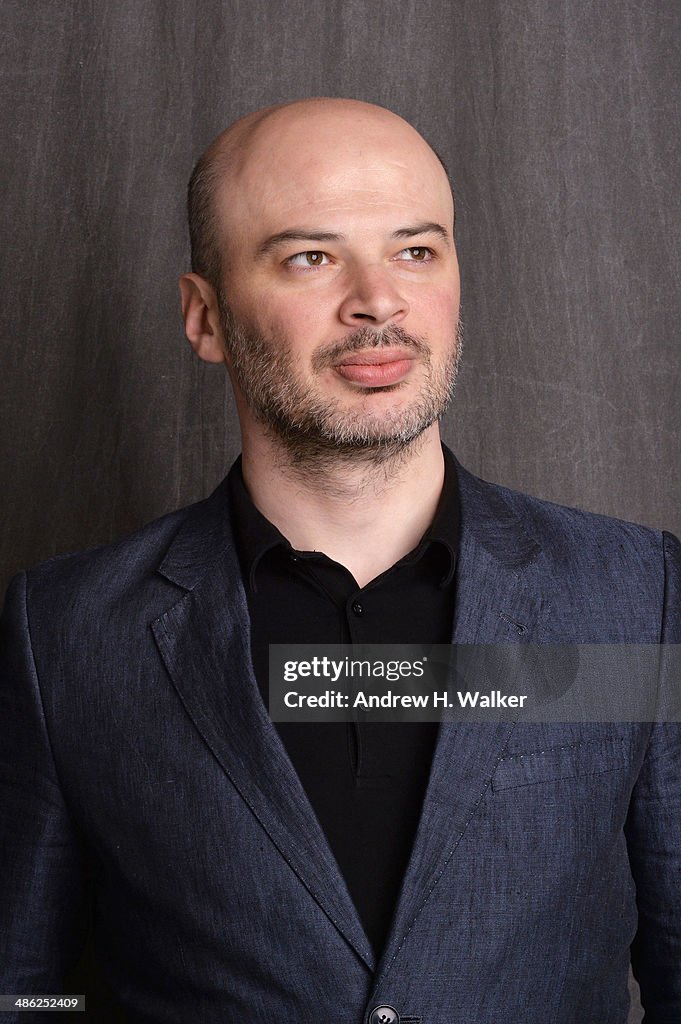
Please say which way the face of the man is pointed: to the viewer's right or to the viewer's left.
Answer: to the viewer's right

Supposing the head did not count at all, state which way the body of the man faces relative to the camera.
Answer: toward the camera
